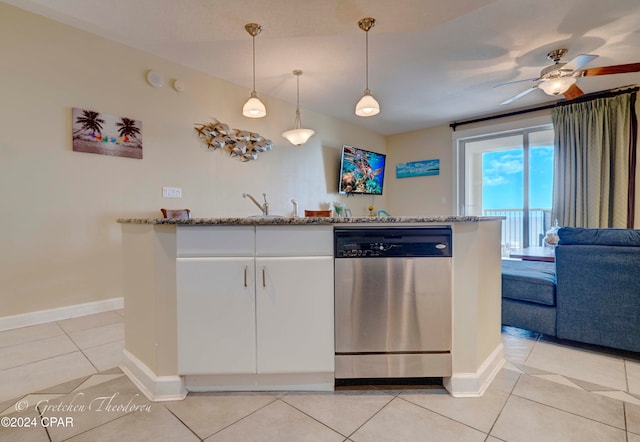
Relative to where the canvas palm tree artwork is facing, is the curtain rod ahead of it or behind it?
ahead

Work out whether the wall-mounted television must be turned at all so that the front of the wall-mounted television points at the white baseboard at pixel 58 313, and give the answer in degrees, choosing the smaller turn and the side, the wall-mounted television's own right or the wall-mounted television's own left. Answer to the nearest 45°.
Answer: approximately 90° to the wall-mounted television's own right

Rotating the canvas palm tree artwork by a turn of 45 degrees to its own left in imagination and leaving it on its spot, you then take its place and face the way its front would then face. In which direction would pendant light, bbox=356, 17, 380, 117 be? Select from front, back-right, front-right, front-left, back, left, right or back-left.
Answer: front-right

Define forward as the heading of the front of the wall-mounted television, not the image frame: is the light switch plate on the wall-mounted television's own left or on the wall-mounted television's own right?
on the wall-mounted television's own right

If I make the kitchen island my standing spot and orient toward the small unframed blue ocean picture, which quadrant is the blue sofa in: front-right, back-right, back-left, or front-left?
front-right

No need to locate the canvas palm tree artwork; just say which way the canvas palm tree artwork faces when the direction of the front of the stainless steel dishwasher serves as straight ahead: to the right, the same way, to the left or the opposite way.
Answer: to the left

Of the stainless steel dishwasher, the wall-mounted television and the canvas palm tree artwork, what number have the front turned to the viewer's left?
0

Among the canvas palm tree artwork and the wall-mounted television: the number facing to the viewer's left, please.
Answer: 0

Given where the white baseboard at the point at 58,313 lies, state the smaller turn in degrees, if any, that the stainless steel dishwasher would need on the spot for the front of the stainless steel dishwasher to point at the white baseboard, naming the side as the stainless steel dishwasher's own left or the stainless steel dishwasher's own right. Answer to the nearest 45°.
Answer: approximately 90° to the stainless steel dishwasher's own right

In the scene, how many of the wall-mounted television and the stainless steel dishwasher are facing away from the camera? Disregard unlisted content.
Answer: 0

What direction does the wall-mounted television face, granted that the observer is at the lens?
facing the viewer and to the right of the viewer

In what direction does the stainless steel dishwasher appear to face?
toward the camera

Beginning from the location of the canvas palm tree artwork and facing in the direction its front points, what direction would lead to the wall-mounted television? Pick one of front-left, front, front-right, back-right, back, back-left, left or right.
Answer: front-left
